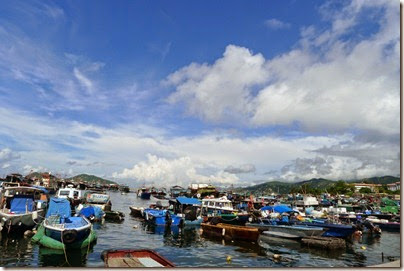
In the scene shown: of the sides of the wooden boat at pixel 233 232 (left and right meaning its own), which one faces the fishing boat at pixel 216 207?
left

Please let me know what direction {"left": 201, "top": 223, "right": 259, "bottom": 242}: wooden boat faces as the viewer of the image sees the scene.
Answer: facing to the left of the viewer

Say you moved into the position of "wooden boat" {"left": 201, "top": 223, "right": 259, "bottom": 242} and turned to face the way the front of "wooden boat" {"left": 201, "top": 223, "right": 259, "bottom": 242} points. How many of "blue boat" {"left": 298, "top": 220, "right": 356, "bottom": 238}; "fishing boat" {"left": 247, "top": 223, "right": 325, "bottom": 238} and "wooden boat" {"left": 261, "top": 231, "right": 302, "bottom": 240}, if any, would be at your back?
3

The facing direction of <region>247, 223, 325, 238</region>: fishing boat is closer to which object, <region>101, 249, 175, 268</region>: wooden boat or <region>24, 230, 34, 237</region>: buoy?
the buoy

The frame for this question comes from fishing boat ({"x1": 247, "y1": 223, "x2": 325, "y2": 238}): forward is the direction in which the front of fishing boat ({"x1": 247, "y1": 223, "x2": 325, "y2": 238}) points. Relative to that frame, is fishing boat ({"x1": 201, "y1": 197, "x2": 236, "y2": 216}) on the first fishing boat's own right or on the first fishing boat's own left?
on the first fishing boat's own right

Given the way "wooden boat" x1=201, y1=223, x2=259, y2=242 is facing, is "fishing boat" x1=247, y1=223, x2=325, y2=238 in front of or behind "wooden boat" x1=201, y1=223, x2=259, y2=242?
behind

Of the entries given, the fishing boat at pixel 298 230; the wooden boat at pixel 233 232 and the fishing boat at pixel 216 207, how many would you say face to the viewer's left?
2

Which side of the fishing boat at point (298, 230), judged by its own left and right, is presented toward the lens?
left
